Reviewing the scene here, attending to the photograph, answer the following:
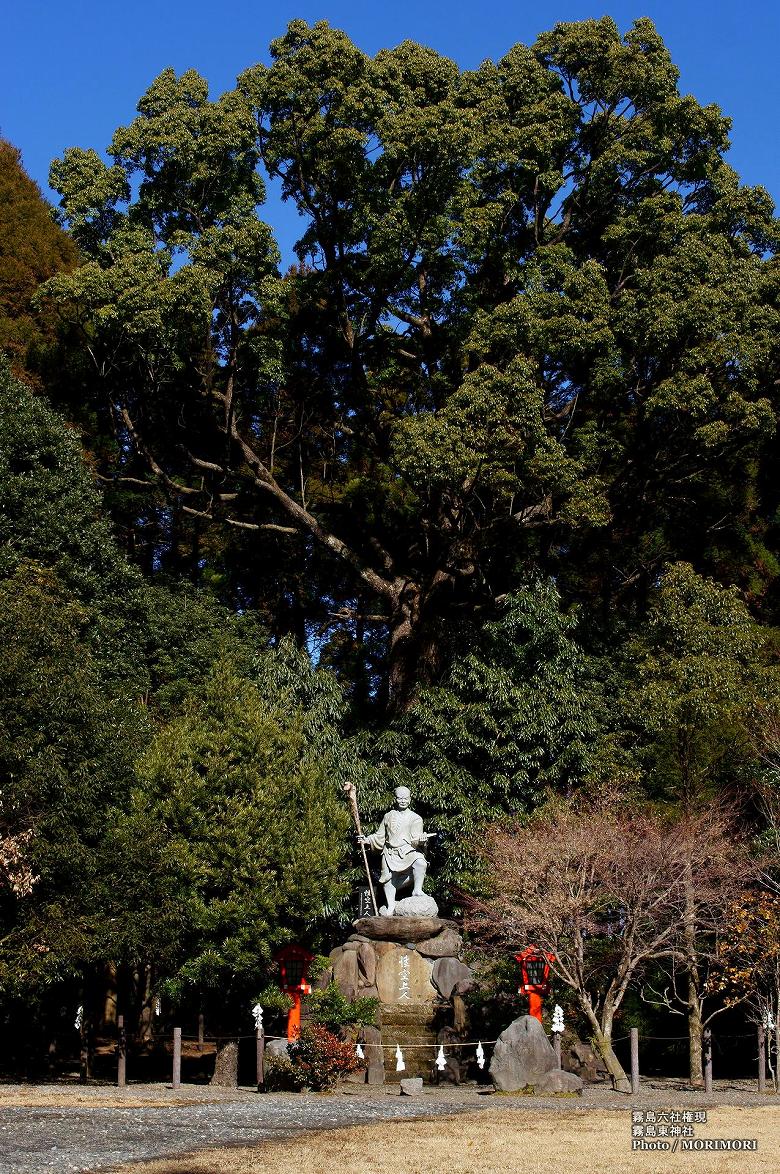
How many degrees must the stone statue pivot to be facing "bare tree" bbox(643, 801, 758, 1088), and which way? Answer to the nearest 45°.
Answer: approximately 45° to its left

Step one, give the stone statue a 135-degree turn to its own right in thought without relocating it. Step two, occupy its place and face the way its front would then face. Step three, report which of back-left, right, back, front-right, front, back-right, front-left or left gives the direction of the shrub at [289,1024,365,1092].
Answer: back-left

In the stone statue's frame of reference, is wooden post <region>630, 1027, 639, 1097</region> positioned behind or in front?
in front

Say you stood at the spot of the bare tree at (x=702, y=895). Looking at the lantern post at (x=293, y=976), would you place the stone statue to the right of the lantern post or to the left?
right

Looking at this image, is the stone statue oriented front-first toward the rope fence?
yes

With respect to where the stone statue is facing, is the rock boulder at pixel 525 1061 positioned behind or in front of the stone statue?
in front

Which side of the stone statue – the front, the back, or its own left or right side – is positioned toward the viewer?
front
